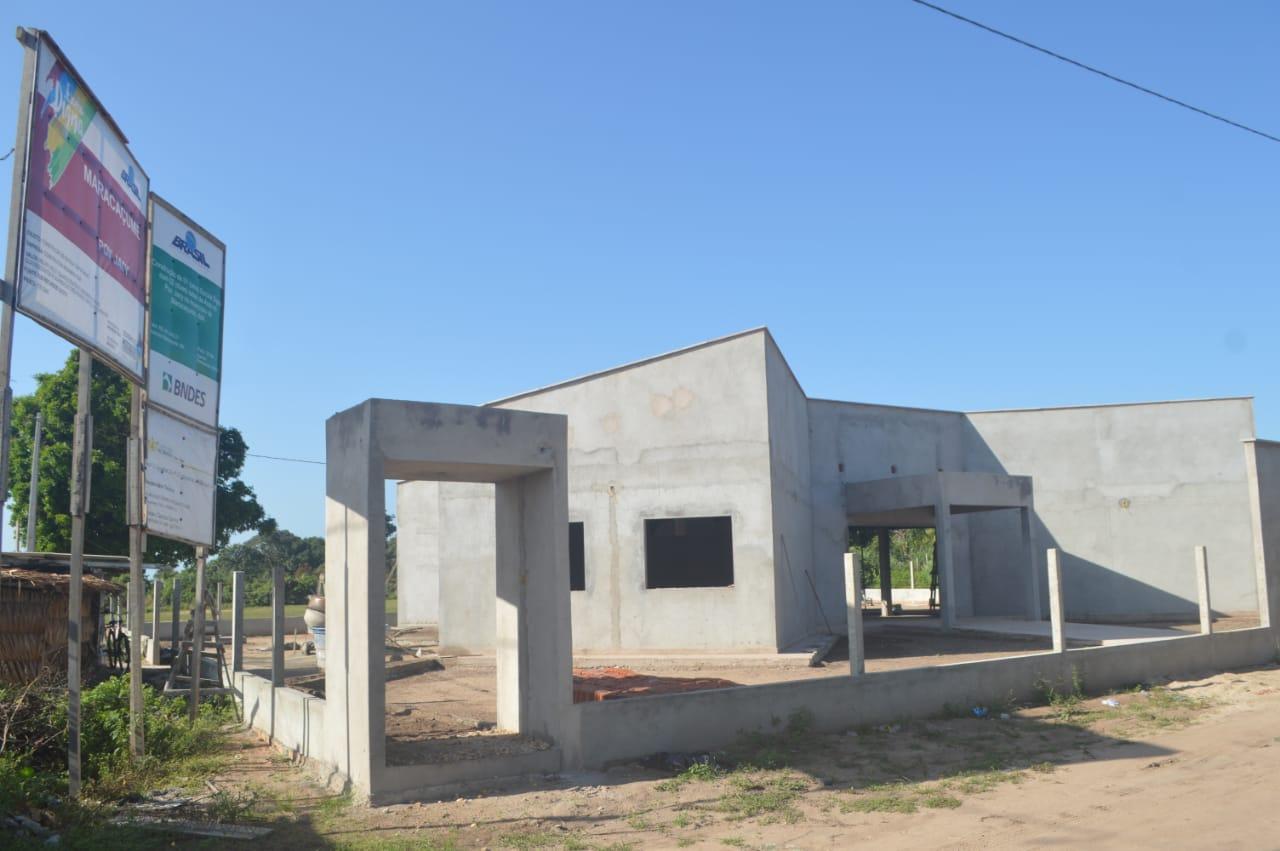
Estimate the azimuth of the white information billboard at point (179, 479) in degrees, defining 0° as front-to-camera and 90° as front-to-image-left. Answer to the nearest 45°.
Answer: approximately 315°

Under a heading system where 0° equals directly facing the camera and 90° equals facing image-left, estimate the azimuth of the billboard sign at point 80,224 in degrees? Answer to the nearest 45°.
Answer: approximately 315°

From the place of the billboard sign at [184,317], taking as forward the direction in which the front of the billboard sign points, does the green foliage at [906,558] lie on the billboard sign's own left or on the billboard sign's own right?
on the billboard sign's own left

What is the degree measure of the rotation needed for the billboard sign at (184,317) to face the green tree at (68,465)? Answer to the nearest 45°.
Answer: approximately 135° to its left

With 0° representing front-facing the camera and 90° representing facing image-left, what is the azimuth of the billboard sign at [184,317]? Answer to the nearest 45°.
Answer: approximately 315°

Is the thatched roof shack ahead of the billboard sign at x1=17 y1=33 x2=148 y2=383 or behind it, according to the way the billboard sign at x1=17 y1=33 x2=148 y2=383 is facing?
behind

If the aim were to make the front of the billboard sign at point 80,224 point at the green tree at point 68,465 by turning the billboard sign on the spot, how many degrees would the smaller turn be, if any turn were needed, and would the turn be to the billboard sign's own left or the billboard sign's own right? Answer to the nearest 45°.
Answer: approximately 135° to the billboard sign's own left
